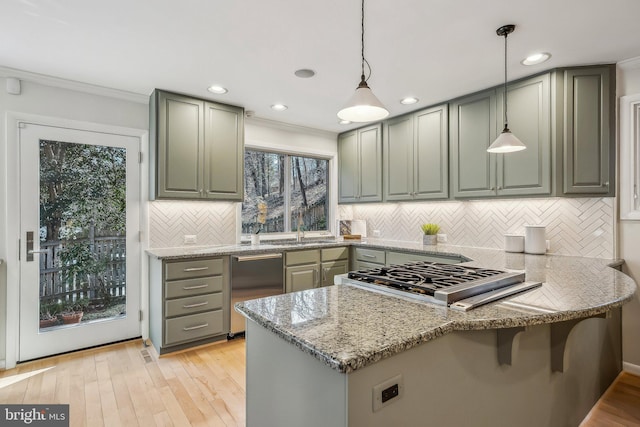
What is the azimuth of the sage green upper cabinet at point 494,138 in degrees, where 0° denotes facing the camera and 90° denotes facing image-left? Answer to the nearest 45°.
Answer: approximately 45°

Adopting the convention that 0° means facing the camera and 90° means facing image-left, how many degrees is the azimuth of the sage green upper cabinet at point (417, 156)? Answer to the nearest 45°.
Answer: approximately 45°

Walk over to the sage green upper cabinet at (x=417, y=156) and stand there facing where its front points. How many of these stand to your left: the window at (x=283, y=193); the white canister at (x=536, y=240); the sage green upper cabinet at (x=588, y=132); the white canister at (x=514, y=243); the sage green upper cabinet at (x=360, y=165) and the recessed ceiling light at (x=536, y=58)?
4

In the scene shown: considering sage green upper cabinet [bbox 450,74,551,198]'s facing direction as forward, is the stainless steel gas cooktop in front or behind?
in front

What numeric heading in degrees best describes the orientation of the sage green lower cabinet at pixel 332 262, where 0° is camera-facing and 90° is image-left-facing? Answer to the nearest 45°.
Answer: approximately 315°

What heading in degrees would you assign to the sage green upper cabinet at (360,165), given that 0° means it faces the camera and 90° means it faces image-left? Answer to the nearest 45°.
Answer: approximately 45°

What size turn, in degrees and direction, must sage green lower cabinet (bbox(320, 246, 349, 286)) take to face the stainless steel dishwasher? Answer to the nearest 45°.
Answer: approximately 90° to its right

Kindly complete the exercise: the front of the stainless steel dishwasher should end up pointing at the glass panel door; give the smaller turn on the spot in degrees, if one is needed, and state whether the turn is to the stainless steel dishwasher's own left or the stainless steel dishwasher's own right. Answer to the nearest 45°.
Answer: approximately 135° to the stainless steel dishwasher's own right

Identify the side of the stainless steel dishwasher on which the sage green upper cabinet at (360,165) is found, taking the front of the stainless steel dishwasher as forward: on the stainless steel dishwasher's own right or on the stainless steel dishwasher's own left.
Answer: on the stainless steel dishwasher's own left

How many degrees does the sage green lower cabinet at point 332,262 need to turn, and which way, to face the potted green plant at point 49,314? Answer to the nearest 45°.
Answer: approximately 90° to its right

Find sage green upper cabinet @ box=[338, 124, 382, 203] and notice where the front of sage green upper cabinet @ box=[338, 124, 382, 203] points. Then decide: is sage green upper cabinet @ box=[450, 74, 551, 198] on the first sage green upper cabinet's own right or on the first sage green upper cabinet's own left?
on the first sage green upper cabinet's own left

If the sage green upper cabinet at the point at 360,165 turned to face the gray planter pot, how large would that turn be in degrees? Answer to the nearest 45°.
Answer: approximately 90° to its left

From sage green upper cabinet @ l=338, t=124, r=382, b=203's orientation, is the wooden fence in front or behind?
in front
